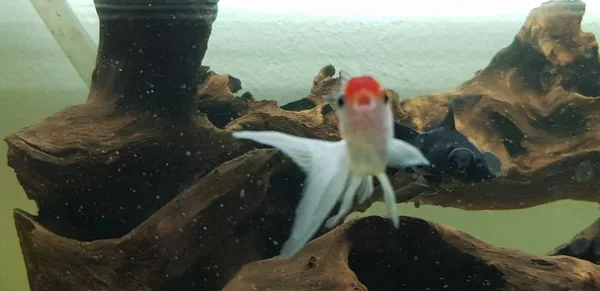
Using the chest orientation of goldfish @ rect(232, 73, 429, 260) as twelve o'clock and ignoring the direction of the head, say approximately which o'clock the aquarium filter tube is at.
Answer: The aquarium filter tube is roughly at 5 o'clock from the goldfish.

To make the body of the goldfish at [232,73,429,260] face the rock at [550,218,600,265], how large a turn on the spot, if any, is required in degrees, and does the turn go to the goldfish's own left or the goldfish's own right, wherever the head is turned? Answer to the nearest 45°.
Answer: approximately 135° to the goldfish's own left

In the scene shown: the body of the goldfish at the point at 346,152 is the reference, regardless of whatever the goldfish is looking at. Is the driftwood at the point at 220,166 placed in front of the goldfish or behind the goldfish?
behind

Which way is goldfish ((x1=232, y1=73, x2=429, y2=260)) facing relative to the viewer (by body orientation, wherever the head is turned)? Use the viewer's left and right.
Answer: facing the viewer
